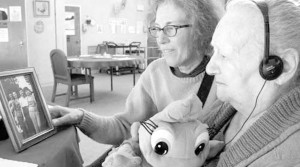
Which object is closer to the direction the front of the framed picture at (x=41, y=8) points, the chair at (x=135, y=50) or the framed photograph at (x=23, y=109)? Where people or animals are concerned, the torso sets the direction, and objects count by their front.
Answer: the framed photograph

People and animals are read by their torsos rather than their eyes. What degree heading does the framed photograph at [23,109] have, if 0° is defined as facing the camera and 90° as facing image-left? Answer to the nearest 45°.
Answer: approximately 315°

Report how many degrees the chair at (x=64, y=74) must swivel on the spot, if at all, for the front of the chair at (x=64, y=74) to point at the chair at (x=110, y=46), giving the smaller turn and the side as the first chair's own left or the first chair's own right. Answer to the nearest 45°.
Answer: approximately 45° to the first chair's own left

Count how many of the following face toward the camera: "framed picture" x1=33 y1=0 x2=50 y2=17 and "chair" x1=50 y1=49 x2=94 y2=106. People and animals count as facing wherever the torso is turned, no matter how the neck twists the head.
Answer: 1

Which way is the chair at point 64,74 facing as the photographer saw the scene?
facing away from the viewer and to the right of the viewer

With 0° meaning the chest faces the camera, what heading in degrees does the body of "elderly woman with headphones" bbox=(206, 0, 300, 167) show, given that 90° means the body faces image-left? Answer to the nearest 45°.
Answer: approximately 90°

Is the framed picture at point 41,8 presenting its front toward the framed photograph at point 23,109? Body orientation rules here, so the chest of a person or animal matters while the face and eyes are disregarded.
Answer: yes
